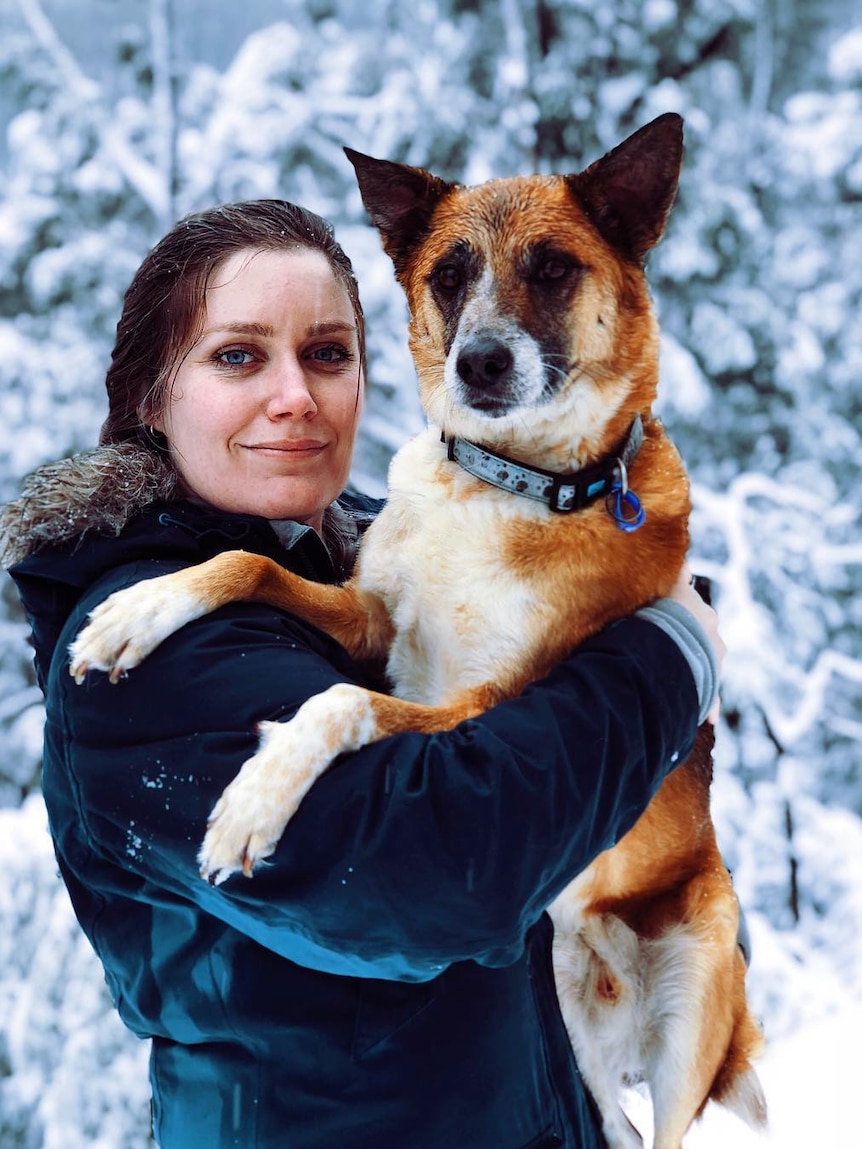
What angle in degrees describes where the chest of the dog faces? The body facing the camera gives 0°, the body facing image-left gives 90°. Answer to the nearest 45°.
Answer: approximately 45°

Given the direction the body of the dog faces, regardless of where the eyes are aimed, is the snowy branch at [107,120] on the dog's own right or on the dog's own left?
on the dog's own right
